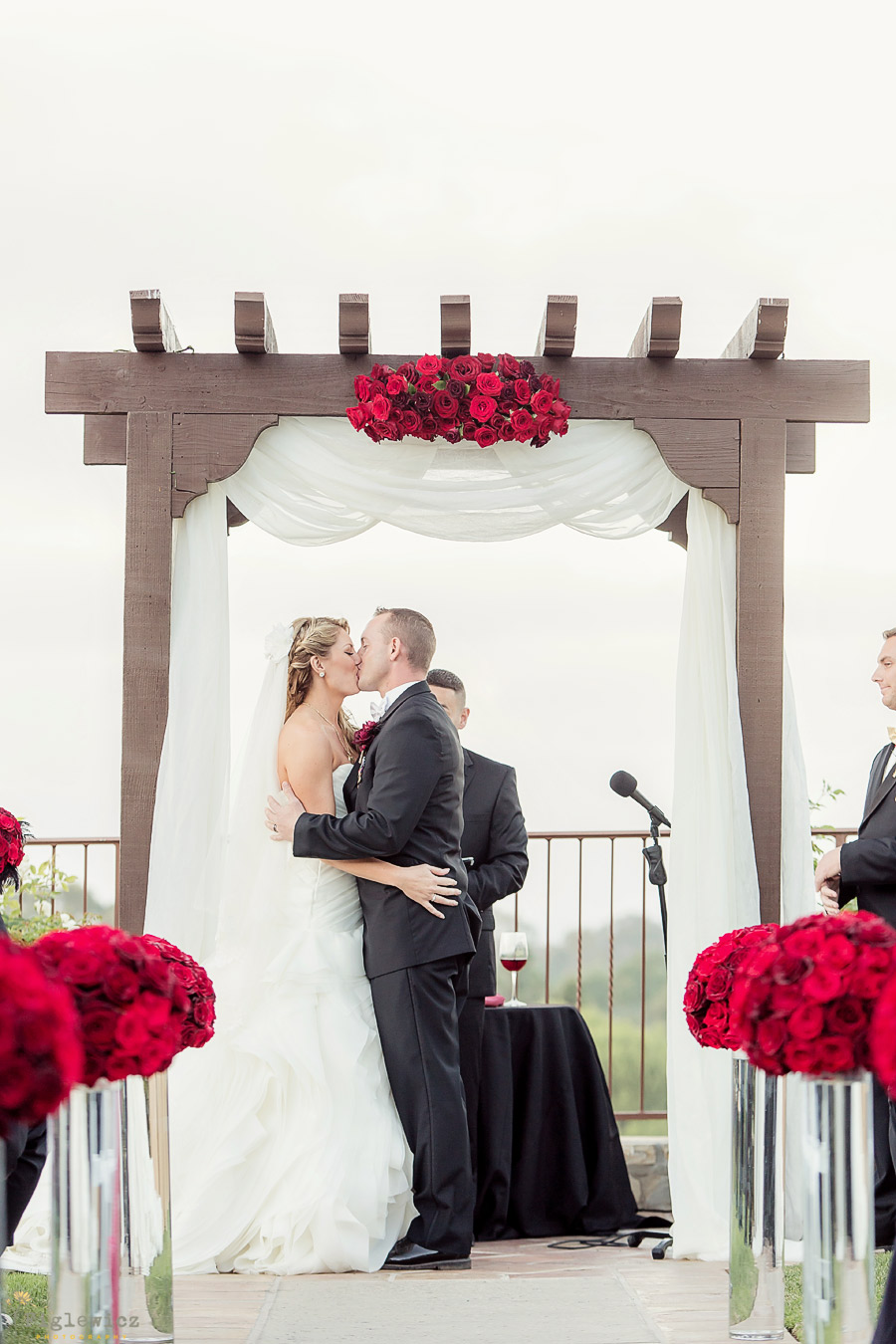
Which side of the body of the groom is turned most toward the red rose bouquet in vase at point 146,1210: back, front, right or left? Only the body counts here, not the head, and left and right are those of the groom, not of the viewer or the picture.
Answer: left

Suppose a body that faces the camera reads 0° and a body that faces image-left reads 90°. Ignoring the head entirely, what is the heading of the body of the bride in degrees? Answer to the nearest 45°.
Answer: approximately 270°

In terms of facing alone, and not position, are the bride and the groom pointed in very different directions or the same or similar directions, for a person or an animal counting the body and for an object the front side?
very different directions

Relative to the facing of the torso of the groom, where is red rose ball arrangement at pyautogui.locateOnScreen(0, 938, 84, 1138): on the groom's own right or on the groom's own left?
on the groom's own left

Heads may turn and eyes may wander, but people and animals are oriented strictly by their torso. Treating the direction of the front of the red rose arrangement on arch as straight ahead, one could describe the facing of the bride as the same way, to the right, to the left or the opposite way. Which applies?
to the left

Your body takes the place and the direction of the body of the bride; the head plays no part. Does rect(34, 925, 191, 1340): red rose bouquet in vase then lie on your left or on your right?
on your right

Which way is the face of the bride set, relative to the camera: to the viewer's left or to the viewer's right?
to the viewer's right

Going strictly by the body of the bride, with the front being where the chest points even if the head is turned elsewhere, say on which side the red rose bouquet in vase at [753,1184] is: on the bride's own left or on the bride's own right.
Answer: on the bride's own right

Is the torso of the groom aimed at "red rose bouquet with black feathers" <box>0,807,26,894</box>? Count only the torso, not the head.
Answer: yes

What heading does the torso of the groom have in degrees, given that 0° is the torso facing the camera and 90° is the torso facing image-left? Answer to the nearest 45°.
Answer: approximately 90°

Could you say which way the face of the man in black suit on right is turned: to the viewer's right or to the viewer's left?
to the viewer's left
